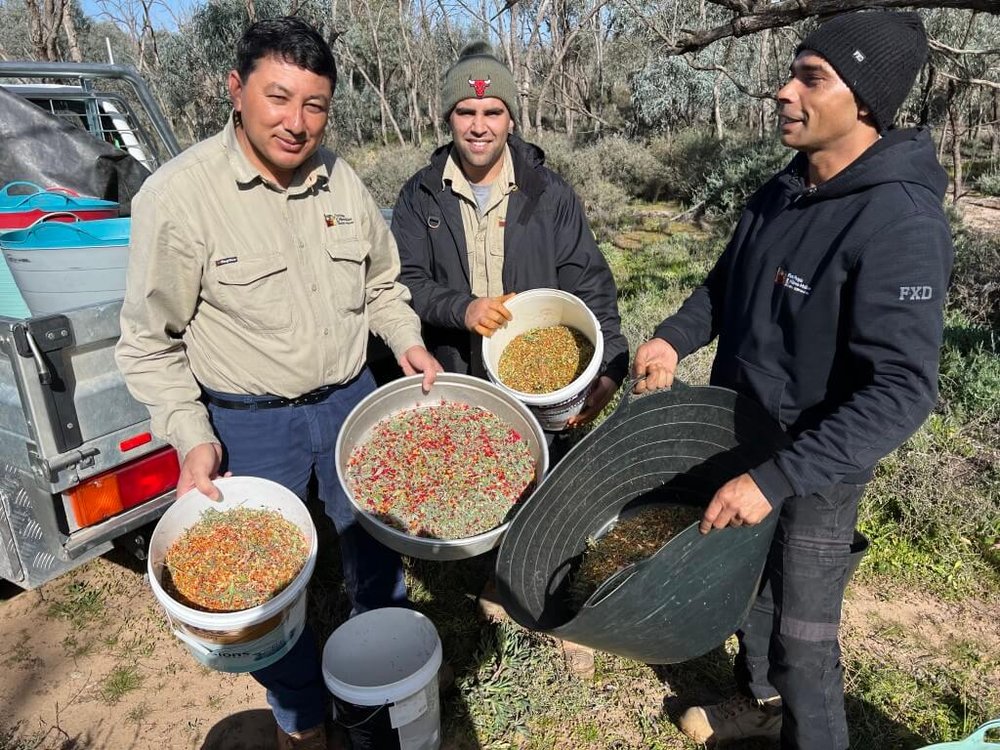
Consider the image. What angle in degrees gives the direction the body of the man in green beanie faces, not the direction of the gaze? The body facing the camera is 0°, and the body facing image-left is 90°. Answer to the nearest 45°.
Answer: approximately 0°

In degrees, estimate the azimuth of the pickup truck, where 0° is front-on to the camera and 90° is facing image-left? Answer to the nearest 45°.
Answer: approximately 135°

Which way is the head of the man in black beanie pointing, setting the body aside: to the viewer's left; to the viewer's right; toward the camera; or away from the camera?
to the viewer's left

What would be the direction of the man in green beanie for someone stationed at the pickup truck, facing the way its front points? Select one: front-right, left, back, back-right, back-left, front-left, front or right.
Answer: back-right

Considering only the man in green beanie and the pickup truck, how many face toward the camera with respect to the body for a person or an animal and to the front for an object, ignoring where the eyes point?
1

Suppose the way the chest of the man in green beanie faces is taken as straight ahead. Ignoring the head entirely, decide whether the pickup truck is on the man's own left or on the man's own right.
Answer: on the man's own right

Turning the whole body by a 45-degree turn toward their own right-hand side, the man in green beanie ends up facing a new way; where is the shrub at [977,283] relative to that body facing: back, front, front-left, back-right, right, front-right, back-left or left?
back

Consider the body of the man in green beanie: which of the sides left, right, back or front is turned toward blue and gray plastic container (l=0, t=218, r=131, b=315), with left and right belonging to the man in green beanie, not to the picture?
right

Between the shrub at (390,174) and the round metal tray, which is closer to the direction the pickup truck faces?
the shrub

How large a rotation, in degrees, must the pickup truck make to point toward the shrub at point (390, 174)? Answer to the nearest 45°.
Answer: approximately 90° to its right
